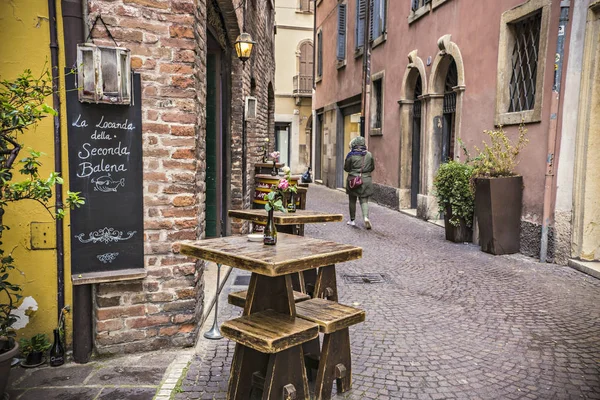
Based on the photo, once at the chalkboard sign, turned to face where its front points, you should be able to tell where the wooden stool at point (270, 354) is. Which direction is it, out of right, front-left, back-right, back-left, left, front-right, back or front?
front-left

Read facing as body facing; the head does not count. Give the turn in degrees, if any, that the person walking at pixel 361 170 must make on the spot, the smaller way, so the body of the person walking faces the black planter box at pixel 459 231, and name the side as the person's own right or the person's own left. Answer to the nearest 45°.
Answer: approximately 135° to the person's own right

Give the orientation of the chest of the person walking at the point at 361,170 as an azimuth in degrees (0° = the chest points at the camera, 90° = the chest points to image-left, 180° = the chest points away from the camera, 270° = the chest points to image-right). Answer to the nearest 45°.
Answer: approximately 180°

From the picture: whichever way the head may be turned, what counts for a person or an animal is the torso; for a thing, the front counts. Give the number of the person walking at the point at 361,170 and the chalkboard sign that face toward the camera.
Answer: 1

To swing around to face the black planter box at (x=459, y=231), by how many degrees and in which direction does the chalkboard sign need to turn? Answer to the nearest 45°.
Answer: approximately 135° to its left

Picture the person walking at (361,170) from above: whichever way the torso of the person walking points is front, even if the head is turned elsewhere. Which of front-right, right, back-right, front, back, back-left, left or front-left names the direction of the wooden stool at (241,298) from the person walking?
back

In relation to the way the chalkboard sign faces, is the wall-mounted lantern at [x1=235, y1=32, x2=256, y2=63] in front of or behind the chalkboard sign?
behind

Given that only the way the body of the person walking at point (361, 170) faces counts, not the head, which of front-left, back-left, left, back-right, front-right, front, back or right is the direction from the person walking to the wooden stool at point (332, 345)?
back

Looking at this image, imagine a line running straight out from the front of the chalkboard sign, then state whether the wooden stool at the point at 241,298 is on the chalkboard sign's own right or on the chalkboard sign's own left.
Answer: on the chalkboard sign's own left

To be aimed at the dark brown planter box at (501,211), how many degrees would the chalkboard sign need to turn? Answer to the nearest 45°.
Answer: approximately 90° to its left

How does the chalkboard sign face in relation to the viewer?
toward the camera

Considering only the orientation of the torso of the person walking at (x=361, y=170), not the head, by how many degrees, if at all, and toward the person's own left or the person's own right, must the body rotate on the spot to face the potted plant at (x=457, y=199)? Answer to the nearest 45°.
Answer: approximately 135° to the person's own right

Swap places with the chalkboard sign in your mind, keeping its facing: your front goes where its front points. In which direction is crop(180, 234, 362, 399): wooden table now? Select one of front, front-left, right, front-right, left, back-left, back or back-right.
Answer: front-left
